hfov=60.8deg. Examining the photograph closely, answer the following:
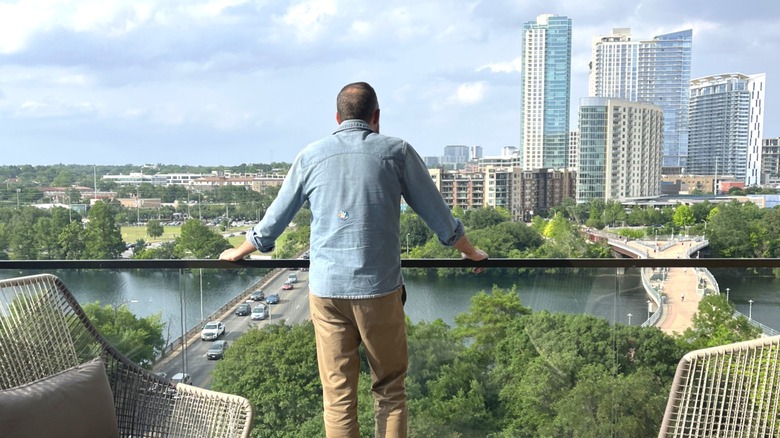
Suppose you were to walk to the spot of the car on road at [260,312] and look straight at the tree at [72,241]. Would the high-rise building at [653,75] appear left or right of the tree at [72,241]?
right

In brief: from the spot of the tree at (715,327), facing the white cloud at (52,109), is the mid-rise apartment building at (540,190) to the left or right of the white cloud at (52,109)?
right

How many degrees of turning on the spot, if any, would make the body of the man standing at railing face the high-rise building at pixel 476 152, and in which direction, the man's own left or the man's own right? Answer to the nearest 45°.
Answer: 0° — they already face it

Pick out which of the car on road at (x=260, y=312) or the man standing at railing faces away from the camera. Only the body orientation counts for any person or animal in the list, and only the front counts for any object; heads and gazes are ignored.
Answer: the man standing at railing

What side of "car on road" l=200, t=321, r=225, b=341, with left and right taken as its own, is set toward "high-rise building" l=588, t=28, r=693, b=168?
back

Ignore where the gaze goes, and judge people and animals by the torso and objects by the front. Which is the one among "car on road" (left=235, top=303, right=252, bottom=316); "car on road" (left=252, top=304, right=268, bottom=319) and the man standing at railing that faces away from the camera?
the man standing at railing

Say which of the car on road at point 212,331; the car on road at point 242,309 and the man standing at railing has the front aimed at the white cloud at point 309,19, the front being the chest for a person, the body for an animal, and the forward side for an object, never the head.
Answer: the man standing at railing

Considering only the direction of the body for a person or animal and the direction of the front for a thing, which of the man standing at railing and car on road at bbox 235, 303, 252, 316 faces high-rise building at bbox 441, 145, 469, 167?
the man standing at railing

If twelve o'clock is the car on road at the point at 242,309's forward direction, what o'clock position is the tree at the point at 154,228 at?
The tree is roughly at 4 o'clock from the car on road.

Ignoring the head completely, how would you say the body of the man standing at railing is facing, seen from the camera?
away from the camera

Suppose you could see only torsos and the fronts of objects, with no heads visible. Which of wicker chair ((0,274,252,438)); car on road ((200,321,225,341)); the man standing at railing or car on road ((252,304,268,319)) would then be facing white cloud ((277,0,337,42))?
the man standing at railing
